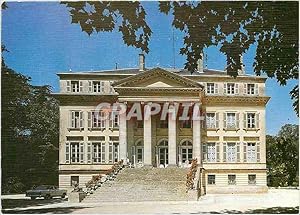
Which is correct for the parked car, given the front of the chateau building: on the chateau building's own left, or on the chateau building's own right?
on the chateau building's own right

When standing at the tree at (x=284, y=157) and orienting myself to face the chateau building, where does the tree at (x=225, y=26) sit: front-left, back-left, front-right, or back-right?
front-left

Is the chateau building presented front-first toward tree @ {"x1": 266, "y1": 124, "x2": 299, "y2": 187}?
no

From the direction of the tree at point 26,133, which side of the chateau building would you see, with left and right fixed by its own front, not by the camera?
right

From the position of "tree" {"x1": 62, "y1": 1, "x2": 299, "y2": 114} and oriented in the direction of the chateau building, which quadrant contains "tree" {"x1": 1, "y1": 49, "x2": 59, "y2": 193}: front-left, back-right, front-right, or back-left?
front-left

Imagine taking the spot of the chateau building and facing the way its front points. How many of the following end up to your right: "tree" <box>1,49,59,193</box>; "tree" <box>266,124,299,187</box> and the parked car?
2

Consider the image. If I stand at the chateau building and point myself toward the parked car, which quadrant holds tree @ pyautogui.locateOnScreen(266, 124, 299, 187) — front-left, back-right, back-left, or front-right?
back-left

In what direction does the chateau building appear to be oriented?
toward the camera
